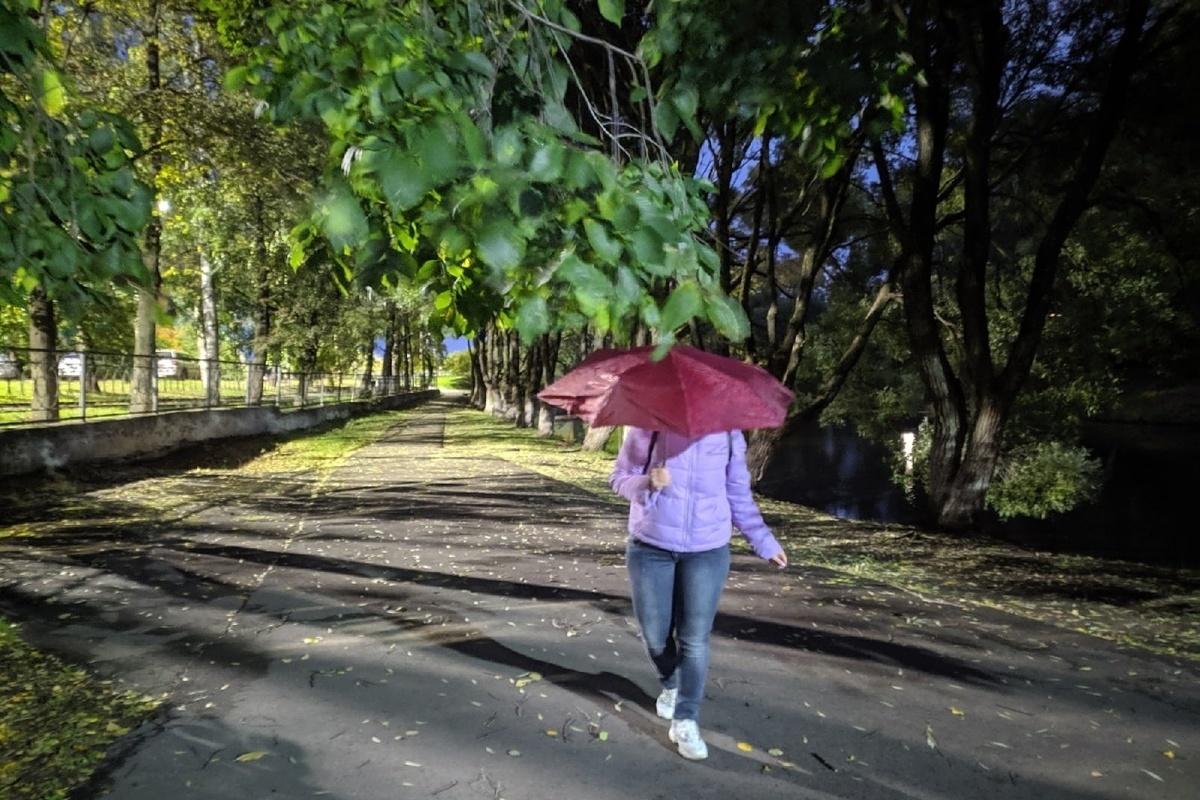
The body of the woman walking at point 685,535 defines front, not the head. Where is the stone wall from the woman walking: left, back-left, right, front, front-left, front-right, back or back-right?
back-right

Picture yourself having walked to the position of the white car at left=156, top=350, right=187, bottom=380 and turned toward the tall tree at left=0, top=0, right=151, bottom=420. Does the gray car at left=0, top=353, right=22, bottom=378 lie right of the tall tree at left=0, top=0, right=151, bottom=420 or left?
right

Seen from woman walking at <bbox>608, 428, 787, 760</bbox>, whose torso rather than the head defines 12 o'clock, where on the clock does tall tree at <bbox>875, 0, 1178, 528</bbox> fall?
The tall tree is roughly at 7 o'clock from the woman walking.

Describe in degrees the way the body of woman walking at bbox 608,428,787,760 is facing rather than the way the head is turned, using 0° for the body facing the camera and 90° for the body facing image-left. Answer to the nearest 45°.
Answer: approximately 0°

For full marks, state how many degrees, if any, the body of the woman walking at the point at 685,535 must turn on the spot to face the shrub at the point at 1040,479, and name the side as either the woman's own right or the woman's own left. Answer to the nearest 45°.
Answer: approximately 135° to the woman's own left

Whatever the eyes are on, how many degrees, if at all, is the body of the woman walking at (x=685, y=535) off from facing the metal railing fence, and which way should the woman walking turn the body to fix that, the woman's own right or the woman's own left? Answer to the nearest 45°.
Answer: approximately 135° to the woman's own right

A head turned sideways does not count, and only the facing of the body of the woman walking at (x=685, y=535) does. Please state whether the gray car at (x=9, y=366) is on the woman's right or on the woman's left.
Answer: on the woman's right

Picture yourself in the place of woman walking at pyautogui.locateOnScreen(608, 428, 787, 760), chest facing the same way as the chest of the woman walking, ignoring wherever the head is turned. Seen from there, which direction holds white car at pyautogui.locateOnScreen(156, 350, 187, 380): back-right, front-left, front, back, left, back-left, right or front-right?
back-right
